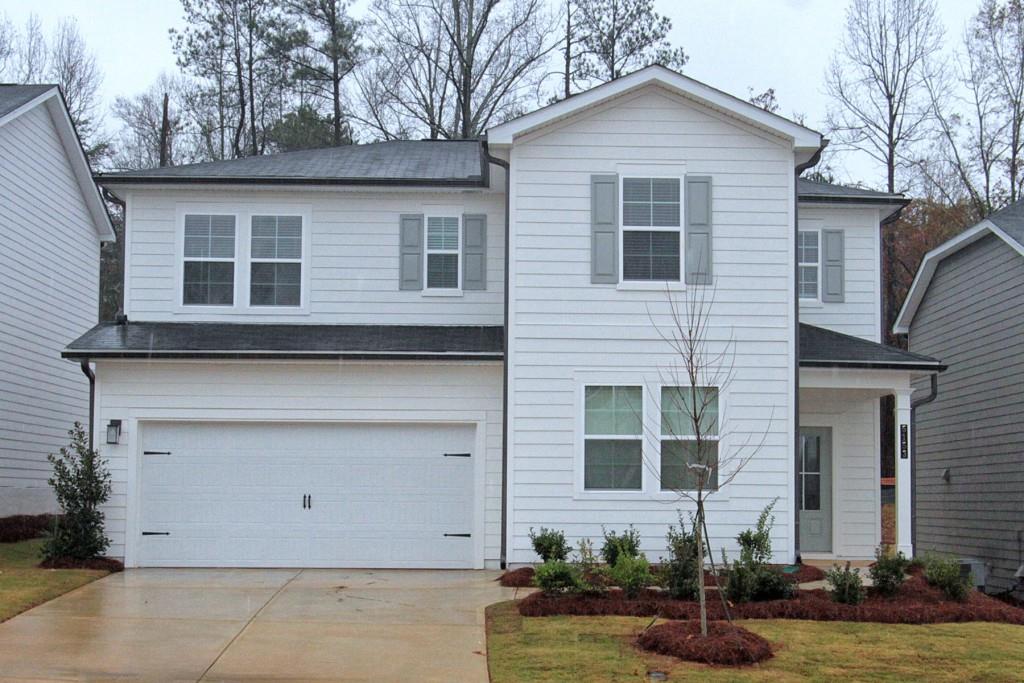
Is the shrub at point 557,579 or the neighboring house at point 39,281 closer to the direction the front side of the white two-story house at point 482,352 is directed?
the shrub

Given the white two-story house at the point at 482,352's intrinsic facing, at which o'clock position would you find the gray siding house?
The gray siding house is roughly at 8 o'clock from the white two-story house.

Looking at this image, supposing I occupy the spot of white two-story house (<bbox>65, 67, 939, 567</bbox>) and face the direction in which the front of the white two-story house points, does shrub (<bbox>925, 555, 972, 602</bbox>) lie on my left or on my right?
on my left

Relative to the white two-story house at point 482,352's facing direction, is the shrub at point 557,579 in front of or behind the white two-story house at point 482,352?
in front

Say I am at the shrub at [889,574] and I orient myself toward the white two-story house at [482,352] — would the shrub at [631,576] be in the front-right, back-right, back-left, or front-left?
front-left

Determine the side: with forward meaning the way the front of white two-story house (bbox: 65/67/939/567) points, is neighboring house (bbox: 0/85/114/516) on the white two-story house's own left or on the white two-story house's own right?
on the white two-story house's own right

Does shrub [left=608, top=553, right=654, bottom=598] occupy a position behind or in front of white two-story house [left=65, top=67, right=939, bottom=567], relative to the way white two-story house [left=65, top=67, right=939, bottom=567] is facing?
in front

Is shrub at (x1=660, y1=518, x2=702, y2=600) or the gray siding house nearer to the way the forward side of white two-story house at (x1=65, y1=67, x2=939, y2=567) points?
the shrub

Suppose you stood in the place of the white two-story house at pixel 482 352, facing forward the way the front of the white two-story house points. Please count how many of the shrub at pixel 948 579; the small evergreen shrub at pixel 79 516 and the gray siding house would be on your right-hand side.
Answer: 1

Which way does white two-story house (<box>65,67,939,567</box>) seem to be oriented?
toward the camera
